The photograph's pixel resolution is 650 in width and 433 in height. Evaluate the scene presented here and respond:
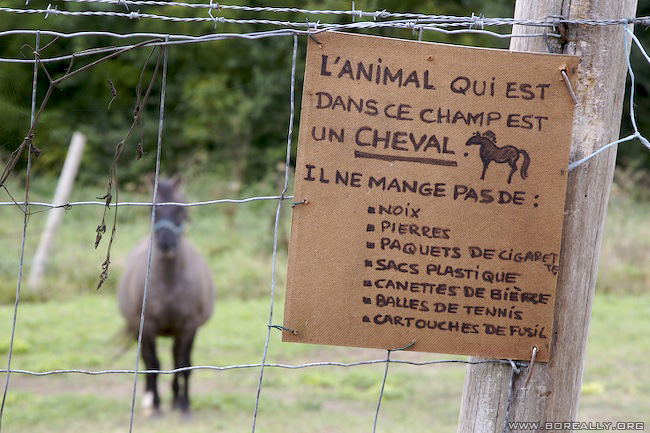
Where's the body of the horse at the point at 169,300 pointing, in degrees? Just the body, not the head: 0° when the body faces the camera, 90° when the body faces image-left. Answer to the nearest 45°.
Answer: approximately 0°

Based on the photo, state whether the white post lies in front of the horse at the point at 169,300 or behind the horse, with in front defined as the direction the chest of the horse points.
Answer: behind

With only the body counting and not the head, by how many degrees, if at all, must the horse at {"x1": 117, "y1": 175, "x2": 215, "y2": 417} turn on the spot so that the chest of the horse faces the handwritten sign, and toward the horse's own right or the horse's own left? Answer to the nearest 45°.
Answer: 0° — it already faces it

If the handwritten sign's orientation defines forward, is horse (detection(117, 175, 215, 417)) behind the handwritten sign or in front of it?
behind

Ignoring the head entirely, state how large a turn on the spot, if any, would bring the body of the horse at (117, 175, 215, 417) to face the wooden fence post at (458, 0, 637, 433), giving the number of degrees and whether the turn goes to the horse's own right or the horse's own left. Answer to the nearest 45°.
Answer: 0° — it already faces it

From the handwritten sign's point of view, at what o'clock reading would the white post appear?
The white post is roughly at 5 o'clock from the handwritten sign.

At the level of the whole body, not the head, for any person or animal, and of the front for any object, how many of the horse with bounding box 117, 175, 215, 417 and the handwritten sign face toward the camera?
2
